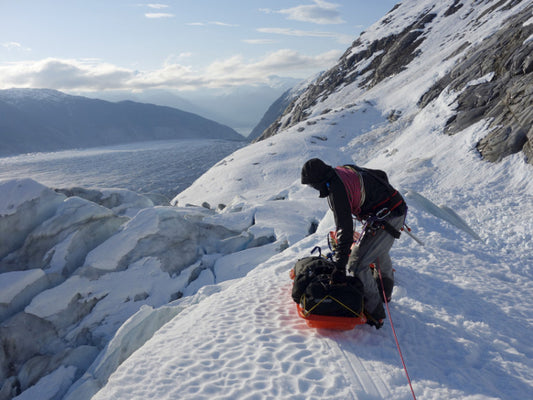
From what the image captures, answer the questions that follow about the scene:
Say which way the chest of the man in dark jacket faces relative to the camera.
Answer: to the viewer's left

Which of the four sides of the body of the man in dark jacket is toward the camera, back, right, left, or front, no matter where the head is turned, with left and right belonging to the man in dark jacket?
left
